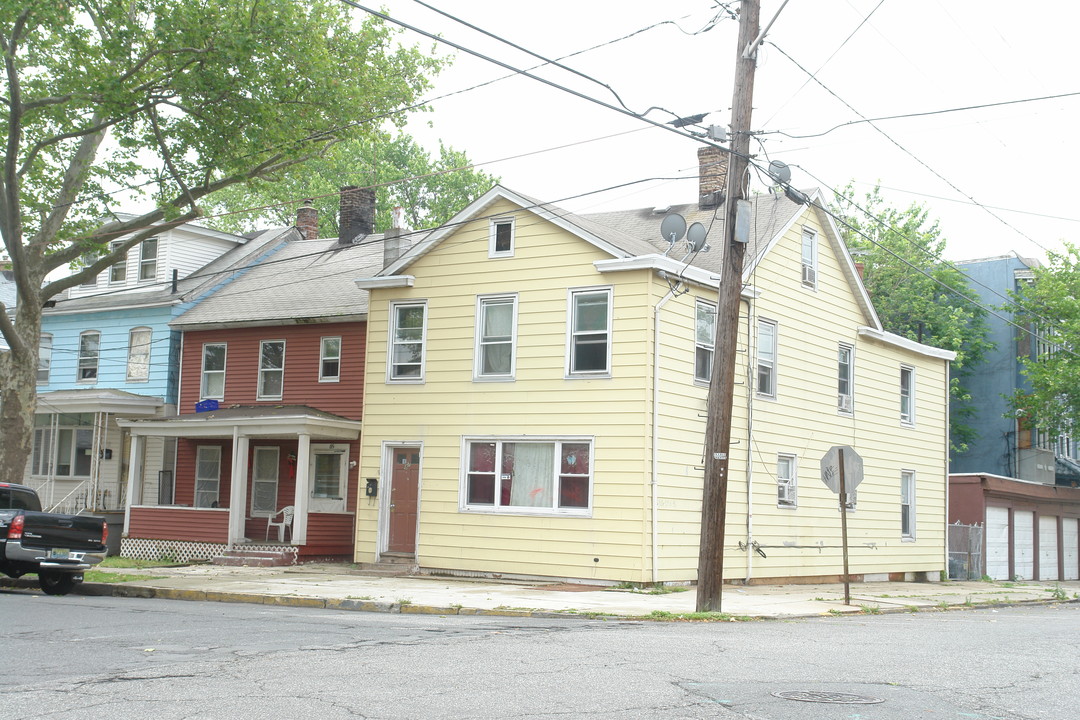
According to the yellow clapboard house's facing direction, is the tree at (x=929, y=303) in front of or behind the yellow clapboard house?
behind

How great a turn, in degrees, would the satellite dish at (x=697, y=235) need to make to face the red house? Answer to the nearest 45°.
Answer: approximately 90° to its right

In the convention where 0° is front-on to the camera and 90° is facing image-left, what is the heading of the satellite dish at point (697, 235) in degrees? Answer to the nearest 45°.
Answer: approximately 45°

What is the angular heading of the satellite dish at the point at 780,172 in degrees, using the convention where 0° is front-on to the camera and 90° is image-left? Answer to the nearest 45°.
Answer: approximately 45°
